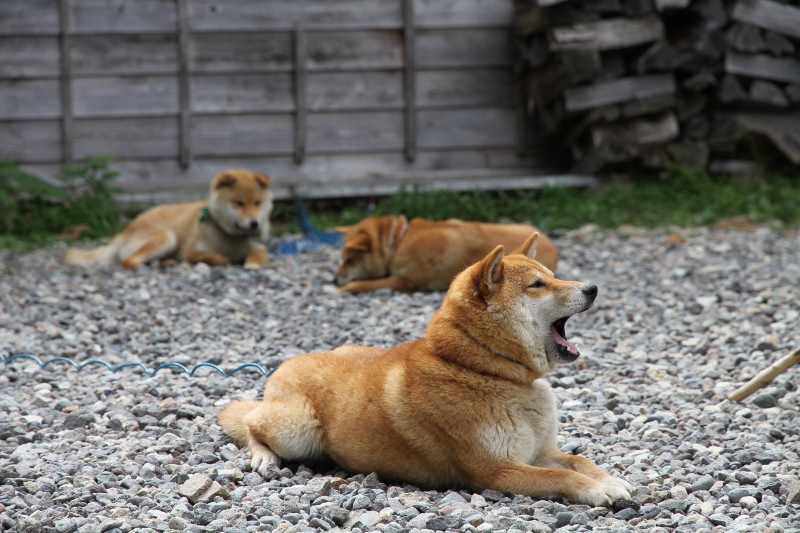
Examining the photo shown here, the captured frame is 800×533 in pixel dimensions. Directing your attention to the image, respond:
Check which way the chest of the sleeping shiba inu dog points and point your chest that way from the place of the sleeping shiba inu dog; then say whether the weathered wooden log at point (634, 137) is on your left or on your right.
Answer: on your right

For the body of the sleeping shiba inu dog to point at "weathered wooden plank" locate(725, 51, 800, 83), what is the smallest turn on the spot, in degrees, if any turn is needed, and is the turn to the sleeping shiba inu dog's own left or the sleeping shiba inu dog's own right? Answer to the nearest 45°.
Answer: approximately 135° to the sleeping shiba inu dog's own right

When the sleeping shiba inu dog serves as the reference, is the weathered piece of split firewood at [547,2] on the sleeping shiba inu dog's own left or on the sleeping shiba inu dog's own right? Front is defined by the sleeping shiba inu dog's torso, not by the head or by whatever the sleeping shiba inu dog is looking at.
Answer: on the sleeping shiba inu dog's own right

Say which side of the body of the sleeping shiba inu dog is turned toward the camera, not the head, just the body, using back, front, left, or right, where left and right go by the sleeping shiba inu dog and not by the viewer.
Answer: left

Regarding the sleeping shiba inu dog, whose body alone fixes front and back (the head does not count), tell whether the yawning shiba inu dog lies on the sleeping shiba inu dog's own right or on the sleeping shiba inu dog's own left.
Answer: on the sleeping shiba inu dog's own left

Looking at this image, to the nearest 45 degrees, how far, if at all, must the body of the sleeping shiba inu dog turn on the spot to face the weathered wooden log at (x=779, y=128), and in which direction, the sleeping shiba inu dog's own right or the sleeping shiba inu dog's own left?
approximately 135° to the sleeping shiba inu dog's own right
